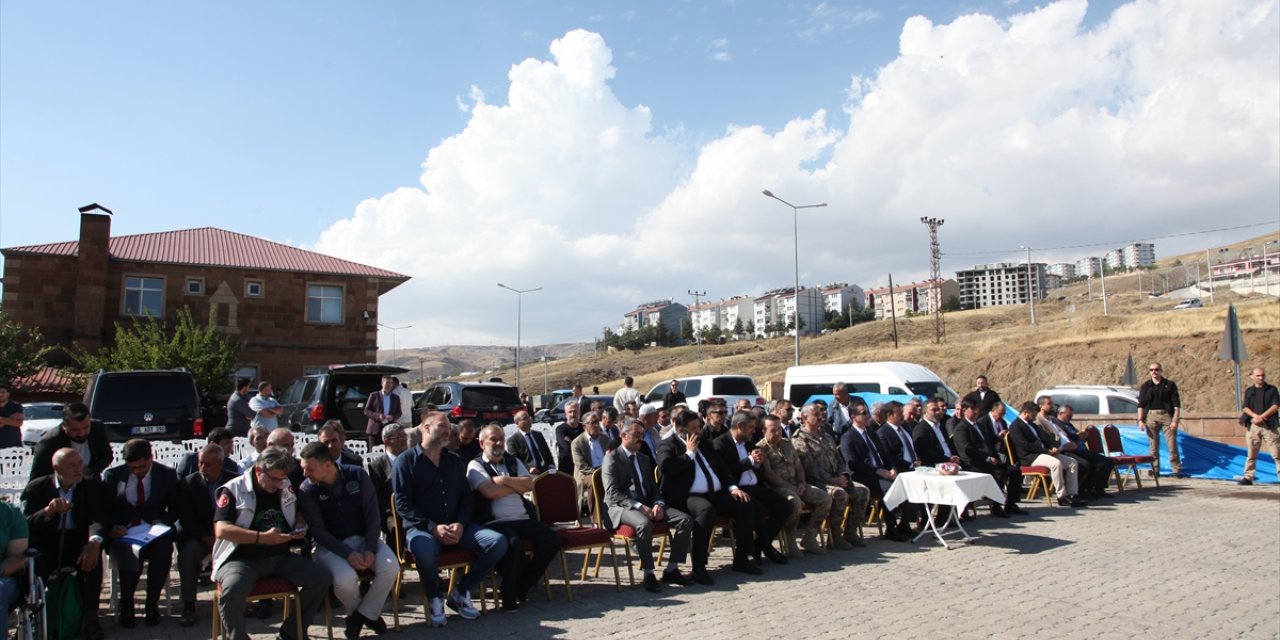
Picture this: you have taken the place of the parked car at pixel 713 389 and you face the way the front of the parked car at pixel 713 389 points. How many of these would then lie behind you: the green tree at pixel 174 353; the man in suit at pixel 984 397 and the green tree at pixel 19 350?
1

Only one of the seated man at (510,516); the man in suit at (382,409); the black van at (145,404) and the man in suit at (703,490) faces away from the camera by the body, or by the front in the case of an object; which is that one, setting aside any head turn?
the black van

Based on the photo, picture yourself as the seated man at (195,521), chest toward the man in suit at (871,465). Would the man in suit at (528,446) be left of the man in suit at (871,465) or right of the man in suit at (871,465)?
left

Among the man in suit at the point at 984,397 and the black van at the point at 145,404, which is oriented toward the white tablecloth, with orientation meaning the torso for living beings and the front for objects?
the man in suit

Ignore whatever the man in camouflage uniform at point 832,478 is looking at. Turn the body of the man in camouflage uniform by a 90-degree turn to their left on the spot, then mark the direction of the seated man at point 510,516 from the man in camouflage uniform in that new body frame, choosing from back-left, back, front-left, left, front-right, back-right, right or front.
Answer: back

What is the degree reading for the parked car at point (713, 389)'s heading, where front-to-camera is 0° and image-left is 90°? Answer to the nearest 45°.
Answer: approximately 135°

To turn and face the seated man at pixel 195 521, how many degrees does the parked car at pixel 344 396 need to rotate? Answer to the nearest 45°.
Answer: approximately 135° to its left
